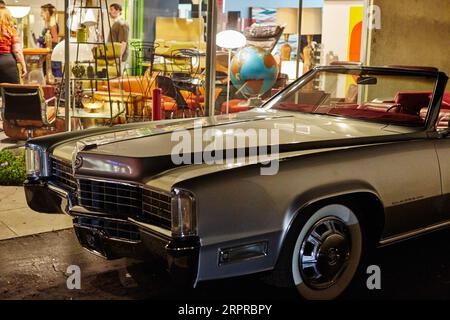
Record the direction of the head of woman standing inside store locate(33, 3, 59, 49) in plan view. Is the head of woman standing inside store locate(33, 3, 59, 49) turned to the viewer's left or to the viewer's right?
to the viewer's left

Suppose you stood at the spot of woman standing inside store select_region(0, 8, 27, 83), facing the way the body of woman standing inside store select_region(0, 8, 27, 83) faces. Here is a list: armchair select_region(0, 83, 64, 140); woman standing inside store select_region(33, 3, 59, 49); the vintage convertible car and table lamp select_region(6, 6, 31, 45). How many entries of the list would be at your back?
2

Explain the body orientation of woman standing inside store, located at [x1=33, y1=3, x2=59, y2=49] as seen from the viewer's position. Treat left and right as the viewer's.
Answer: facing to the left of the viewer

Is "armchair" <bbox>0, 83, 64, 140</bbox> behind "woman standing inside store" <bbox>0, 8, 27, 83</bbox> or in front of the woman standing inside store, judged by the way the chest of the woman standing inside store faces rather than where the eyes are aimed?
behind
